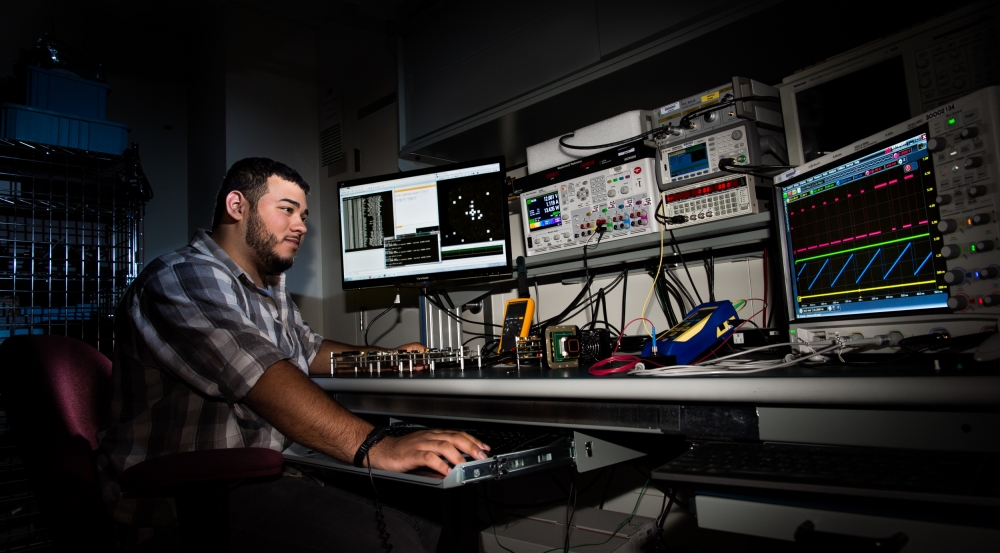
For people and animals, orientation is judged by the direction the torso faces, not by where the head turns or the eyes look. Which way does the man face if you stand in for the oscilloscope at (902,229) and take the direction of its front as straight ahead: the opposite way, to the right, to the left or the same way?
the opposite way

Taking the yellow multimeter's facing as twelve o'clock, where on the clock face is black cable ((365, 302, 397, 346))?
The black cable is roughly at 3 o'clock from the yellow multimeter.

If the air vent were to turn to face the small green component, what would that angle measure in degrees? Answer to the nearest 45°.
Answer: approximately 45° to its left

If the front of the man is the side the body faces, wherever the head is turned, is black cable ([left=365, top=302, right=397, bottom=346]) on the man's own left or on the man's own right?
on the man's own left

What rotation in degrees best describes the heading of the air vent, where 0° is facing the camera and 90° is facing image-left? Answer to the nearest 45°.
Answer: approximately 45°

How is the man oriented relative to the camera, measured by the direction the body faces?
to the viewer's right

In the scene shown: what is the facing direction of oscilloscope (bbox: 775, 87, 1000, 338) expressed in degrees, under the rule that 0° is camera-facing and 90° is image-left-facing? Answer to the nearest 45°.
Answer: approximately 45°

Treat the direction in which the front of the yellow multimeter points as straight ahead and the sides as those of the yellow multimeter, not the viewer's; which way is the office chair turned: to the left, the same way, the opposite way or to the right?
the opposite way

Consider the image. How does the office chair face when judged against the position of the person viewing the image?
facing to the right of the viewer

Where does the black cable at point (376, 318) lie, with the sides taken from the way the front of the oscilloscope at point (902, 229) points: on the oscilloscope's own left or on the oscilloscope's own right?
on the oscilloscope's own right
